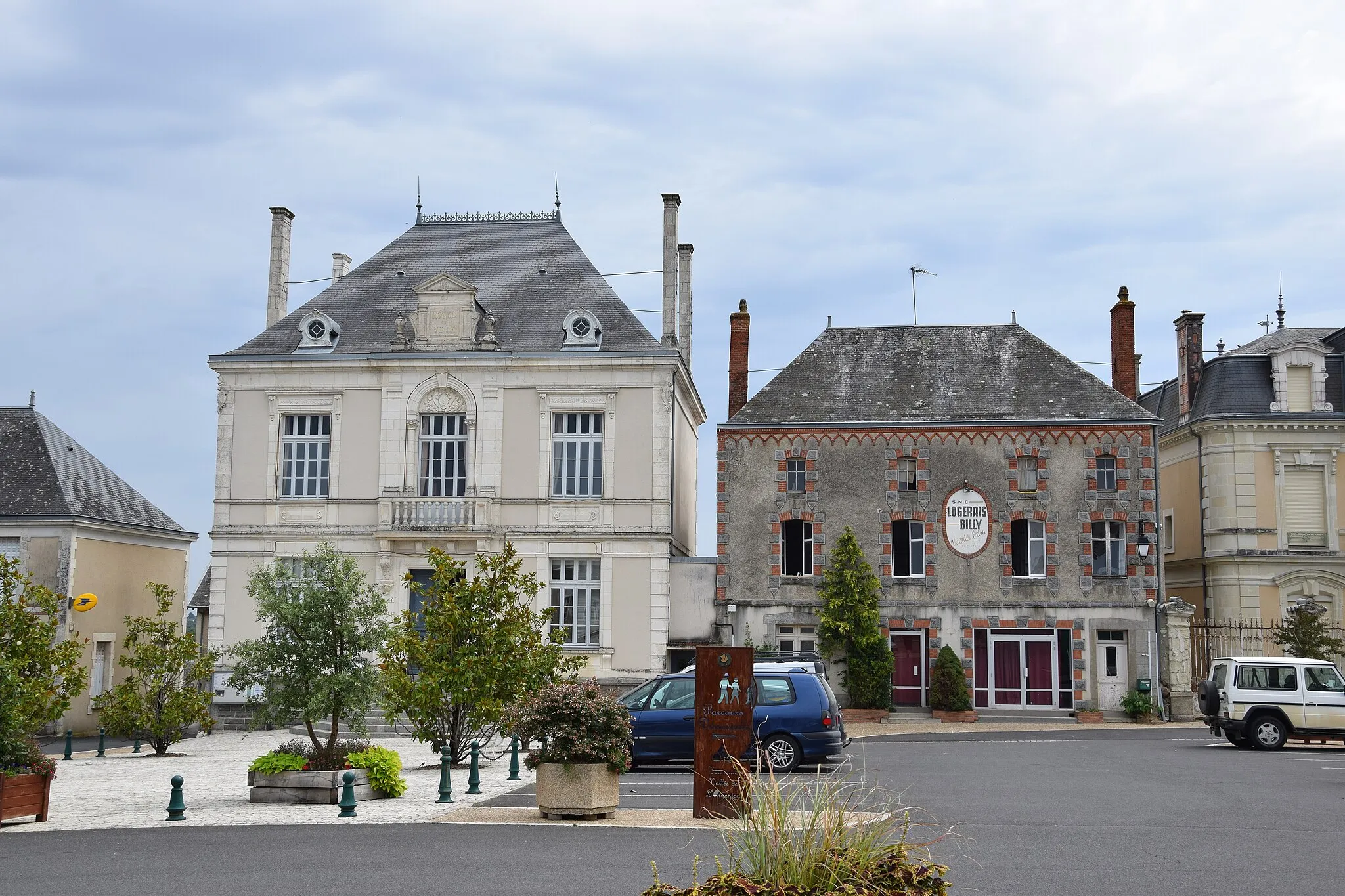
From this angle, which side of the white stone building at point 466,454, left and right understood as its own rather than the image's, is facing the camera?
front

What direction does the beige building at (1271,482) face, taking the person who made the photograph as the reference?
facing the viewer

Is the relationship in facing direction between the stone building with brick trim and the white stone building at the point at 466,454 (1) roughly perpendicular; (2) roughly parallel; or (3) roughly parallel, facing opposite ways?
roughly parallel

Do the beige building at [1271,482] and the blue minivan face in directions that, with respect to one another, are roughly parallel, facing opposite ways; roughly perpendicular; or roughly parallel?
roughly perpendicular

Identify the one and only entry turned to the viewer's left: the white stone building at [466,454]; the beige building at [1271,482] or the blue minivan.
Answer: the blue minivan

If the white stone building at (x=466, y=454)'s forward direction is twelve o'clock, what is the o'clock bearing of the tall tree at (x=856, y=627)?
The tall tree is roughly at 9 o'clock from the white stone building.

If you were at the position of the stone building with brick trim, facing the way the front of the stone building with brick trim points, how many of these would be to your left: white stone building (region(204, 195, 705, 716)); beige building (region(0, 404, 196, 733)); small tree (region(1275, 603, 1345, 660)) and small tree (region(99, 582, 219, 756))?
1

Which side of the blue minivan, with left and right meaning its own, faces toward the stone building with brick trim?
right

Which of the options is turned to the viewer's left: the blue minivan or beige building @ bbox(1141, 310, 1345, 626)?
the blue minivan

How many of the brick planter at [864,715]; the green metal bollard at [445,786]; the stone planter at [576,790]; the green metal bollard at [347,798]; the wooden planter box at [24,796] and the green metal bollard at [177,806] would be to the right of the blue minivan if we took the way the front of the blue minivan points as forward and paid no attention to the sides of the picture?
1

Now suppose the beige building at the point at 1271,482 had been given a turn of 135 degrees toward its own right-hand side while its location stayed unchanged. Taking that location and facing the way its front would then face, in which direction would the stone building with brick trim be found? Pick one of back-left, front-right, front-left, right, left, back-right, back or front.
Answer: left

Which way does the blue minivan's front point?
to the viewer's left

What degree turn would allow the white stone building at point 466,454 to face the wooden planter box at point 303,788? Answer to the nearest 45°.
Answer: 0° — it already faces it
